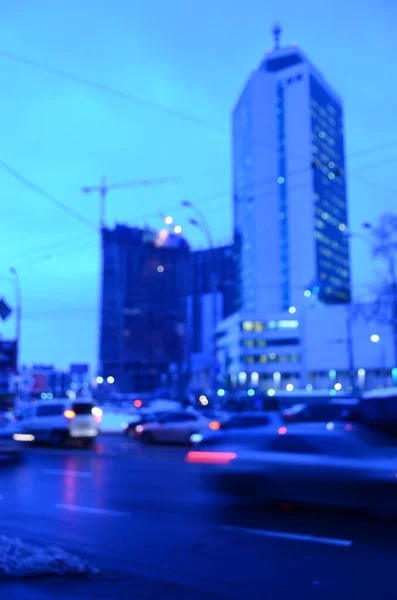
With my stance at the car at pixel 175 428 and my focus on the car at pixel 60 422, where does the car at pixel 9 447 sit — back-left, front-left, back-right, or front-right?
front-left

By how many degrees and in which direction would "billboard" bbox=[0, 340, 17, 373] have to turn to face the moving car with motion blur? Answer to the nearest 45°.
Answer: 0° — it already faces it

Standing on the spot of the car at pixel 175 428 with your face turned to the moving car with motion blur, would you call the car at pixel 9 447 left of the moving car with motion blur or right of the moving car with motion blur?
right

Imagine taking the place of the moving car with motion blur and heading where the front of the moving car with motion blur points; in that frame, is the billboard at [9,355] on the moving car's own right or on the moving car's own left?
on the moving car's own left

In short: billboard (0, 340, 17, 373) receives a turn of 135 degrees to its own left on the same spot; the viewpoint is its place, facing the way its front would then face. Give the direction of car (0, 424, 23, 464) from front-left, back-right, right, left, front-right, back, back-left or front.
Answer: back-right

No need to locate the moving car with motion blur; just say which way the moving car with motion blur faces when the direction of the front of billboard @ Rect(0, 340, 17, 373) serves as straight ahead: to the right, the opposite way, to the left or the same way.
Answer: to the left

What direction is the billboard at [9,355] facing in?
toward the camera

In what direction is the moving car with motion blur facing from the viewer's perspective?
to the viewer's right
